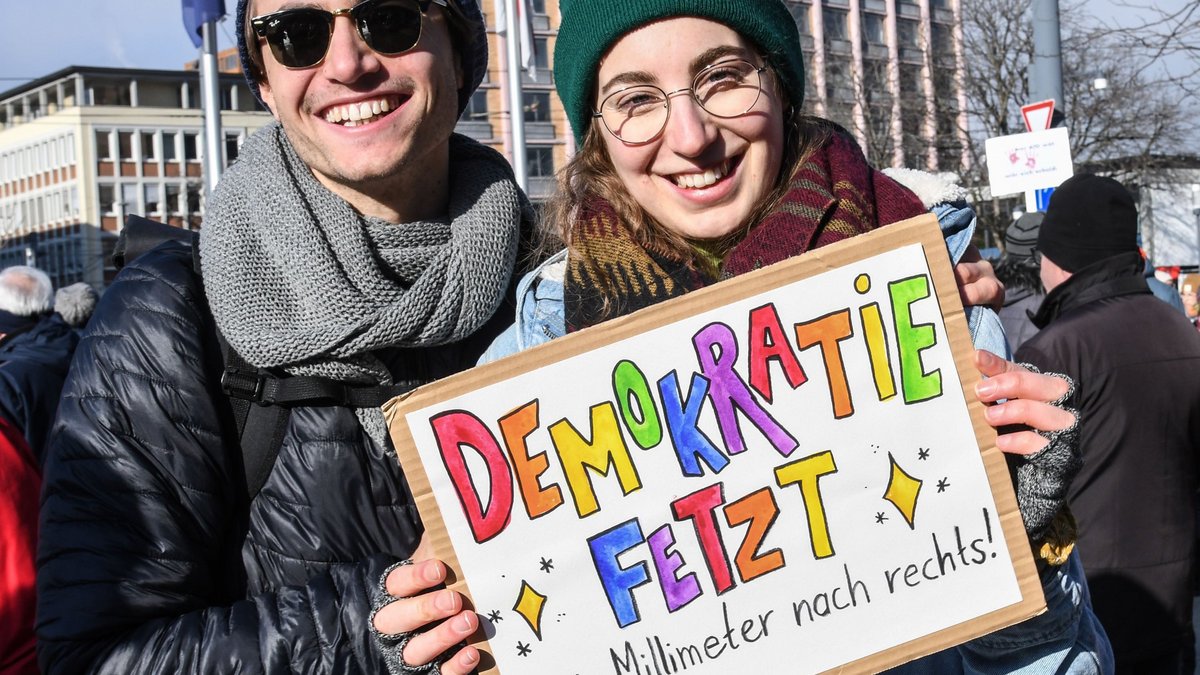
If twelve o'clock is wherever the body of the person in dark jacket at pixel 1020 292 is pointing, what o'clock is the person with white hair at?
The person with white hair is roughly at 8 o'clock from the person in dark jacket.

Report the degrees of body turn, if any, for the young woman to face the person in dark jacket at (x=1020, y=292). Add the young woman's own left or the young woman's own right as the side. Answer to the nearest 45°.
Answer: approximately 180°

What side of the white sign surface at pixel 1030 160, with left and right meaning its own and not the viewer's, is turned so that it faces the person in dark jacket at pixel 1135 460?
front

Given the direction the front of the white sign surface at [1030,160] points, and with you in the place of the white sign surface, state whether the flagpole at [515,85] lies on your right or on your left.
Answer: on your right

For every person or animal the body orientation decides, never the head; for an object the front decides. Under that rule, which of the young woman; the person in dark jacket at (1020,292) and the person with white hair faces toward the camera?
the young woman

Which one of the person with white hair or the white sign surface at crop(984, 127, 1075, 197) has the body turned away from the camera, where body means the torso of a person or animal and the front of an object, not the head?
the person with white hair

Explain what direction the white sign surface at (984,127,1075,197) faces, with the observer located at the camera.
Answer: facing the viewer

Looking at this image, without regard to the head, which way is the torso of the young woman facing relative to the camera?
toward the camera

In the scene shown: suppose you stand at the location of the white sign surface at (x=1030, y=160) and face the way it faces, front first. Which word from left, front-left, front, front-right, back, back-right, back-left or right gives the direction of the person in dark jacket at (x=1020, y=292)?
front

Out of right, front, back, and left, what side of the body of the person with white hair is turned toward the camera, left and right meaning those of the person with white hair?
back

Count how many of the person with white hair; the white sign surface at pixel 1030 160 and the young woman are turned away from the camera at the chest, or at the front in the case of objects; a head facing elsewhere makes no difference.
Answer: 1

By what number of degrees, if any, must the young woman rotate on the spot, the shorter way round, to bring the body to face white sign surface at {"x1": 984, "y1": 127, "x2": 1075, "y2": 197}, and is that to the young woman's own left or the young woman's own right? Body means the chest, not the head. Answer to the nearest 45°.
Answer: approximately 180°

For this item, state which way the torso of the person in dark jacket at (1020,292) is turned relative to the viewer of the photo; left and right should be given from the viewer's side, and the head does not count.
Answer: facing away from the viewer

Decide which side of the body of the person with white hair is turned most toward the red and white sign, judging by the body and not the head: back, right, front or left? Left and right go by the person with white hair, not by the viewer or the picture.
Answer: right
